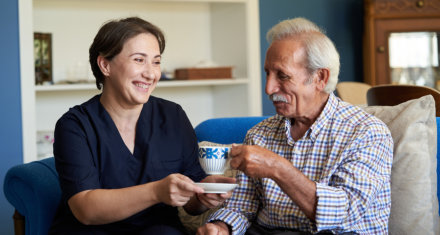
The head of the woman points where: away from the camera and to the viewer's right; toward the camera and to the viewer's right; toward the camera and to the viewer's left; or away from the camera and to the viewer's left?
toward the camera and to the viewer's right

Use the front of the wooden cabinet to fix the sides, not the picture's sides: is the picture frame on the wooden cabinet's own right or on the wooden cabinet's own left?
on the wooden cabinet's own right

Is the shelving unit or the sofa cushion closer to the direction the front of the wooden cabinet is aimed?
the sofa cushion

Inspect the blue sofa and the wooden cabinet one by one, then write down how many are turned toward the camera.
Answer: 2

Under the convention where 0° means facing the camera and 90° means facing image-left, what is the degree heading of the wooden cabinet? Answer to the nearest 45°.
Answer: approximately 0°

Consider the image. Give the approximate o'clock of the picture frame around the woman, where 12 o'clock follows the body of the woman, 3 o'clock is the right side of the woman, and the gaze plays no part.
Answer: The picture frame is roughly at 7 o'clock from the woman.

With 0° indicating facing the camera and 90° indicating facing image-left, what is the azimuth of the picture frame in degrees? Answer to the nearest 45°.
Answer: approximately 315°

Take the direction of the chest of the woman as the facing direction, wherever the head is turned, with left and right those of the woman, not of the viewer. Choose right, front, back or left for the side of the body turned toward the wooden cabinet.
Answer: left

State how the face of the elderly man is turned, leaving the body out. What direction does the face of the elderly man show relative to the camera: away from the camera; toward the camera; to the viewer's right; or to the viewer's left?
to the viewer's left

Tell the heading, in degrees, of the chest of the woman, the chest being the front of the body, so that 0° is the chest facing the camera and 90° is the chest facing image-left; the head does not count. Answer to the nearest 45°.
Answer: approximately 315°
